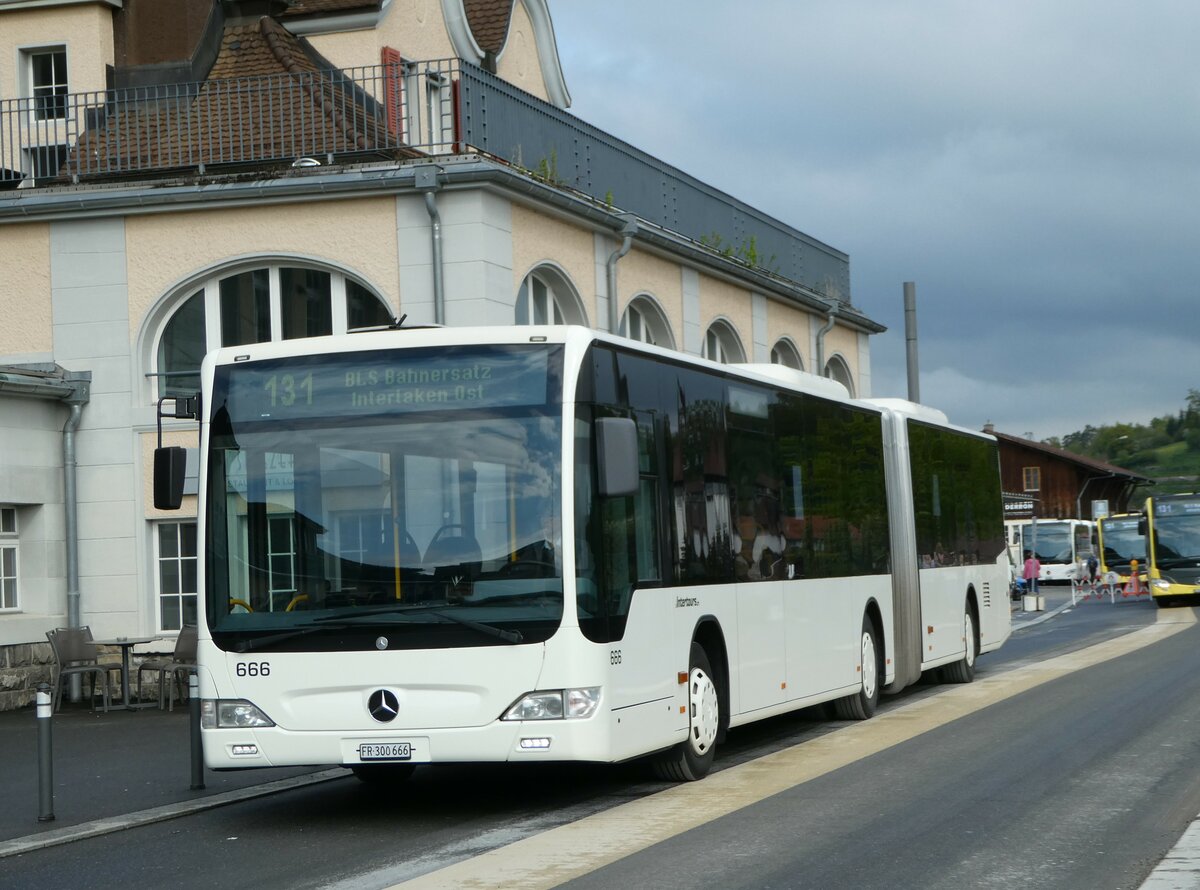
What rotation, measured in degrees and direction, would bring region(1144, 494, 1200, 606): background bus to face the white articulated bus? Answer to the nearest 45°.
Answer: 0° — it already faces it

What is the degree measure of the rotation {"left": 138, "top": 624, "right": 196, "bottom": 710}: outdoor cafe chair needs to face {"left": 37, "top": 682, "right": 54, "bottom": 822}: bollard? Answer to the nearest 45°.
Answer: approximately 45° to its left

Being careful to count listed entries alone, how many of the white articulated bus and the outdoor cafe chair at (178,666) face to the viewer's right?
0

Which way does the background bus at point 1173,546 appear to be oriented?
toward the camera

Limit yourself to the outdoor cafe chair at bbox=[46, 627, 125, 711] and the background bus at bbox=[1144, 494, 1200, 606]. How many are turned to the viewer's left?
0

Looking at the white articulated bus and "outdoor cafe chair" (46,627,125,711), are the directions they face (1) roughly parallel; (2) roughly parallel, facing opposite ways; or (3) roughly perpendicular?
roughly perpendicular

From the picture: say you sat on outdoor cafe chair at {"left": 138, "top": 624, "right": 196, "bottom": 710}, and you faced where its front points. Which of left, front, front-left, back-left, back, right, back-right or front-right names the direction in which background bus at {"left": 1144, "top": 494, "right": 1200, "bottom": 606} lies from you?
back

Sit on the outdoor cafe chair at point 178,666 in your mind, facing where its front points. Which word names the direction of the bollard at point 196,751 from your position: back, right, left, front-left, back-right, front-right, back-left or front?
front-left

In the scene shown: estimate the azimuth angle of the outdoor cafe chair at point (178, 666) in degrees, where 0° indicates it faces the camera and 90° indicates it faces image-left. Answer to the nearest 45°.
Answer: approximately 45°

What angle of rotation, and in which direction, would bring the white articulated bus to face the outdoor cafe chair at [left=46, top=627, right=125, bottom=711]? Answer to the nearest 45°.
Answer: approximately 90° to its right

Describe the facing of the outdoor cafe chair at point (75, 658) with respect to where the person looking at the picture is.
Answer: facing the viewer and to the right of the viewer

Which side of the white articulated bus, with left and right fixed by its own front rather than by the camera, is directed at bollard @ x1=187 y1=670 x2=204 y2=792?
front
